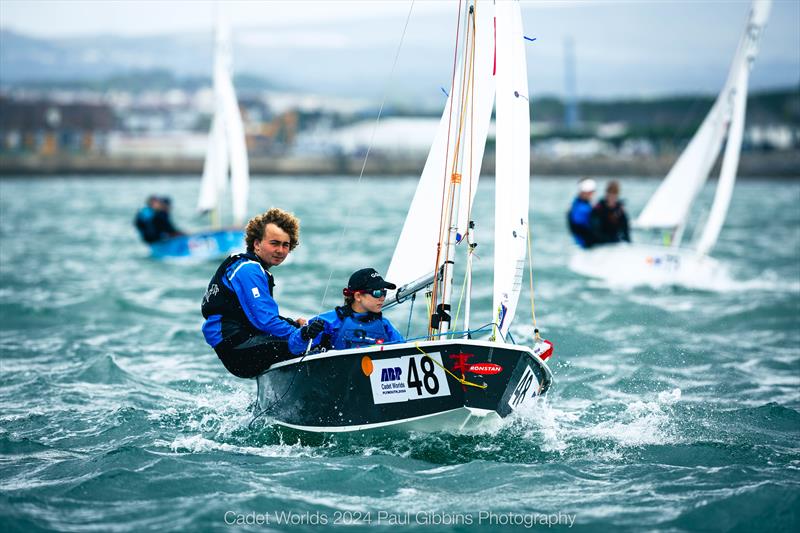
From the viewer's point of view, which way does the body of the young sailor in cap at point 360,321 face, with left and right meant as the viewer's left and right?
facing the viewer and to the right of the viewer

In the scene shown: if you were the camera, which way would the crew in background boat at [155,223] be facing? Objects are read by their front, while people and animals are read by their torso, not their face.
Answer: facing to the right of the viewer

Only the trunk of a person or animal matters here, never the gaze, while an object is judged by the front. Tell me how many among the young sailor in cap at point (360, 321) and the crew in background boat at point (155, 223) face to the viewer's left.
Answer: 0

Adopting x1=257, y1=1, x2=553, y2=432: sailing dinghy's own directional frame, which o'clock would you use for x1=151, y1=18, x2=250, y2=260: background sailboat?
The background sailboat is roughly at 7 o'clock from the sailing dinghy.

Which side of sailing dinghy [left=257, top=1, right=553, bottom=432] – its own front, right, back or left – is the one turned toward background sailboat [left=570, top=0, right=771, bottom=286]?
left

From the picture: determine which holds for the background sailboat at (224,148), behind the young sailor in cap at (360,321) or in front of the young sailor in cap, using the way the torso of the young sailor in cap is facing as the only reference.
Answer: behind

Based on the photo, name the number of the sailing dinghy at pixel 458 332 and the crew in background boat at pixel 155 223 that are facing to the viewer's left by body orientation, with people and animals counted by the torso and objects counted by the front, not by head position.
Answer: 0

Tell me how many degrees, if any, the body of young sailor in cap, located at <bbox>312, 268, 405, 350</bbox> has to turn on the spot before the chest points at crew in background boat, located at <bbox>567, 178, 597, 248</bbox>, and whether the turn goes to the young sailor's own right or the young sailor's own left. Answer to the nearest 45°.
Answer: approximately 135° to the young sailor's own left

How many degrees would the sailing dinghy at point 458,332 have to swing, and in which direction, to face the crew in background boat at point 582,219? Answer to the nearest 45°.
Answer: approximately 135° to its left
